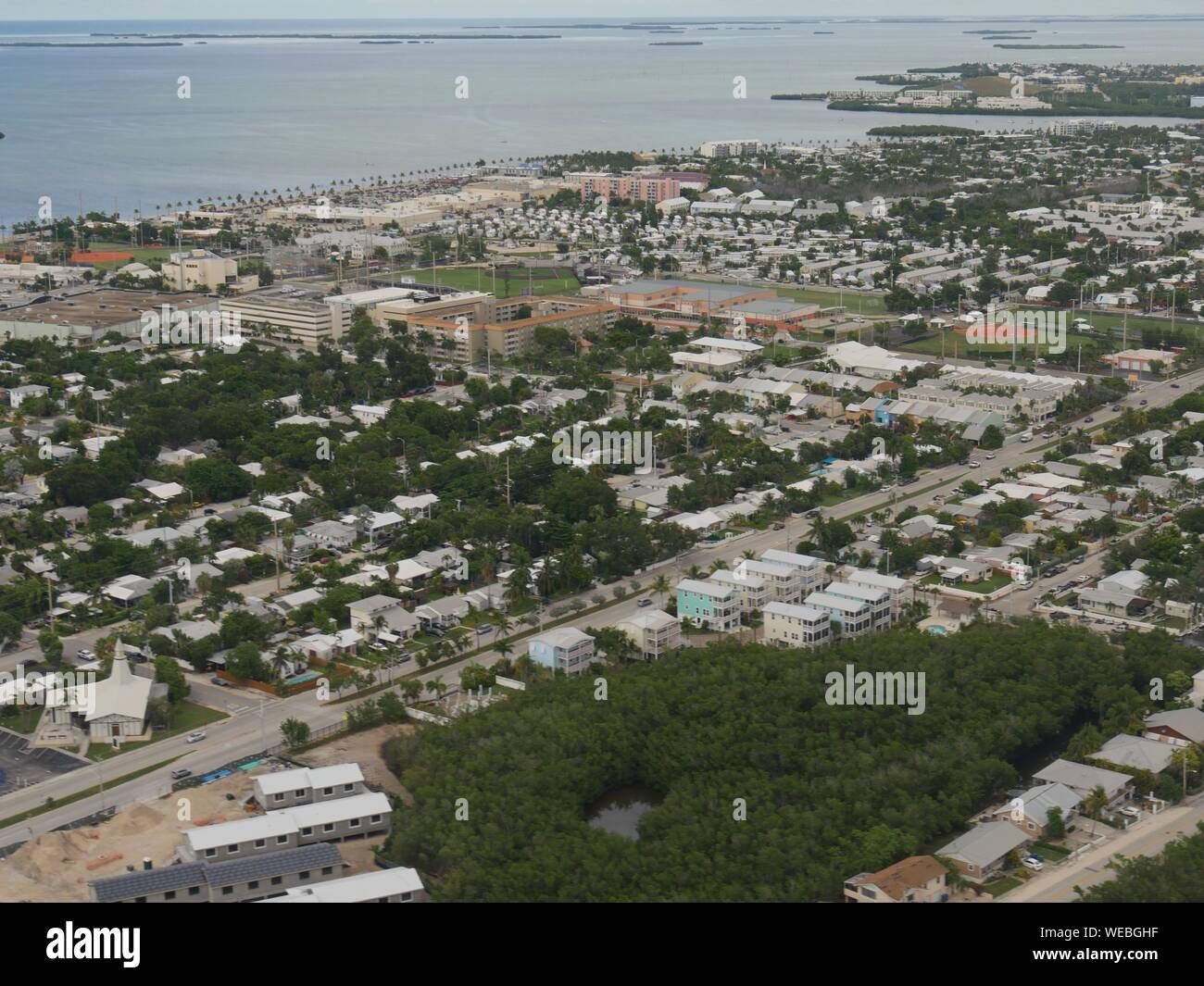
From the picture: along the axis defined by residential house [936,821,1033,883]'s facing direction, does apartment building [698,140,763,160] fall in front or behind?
behind

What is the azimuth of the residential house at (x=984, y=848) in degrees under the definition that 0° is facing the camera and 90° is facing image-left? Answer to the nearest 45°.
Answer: approximately 315°

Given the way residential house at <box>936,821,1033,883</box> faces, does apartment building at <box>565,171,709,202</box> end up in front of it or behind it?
behind

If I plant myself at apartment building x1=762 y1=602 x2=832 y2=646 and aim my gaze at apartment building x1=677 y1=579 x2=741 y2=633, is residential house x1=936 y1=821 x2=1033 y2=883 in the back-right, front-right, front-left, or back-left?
back-left

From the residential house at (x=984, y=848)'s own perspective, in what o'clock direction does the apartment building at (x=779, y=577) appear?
The apartment building is roughly at 7 o'clock from the residential house.

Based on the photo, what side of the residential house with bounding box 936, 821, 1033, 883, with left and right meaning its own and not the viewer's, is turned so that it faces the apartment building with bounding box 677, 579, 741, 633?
back

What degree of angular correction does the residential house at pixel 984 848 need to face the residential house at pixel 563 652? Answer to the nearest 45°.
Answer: approximately 180°

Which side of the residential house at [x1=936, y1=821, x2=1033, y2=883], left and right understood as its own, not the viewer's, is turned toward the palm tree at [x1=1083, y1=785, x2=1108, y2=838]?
left

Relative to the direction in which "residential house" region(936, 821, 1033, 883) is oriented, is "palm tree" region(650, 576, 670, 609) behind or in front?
behind

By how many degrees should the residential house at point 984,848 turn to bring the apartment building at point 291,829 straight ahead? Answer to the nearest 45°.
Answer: approximately 135° to its right

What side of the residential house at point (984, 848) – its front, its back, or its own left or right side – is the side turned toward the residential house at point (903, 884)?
right

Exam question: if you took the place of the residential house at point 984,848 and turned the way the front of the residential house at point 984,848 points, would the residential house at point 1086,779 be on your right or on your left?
on your left
